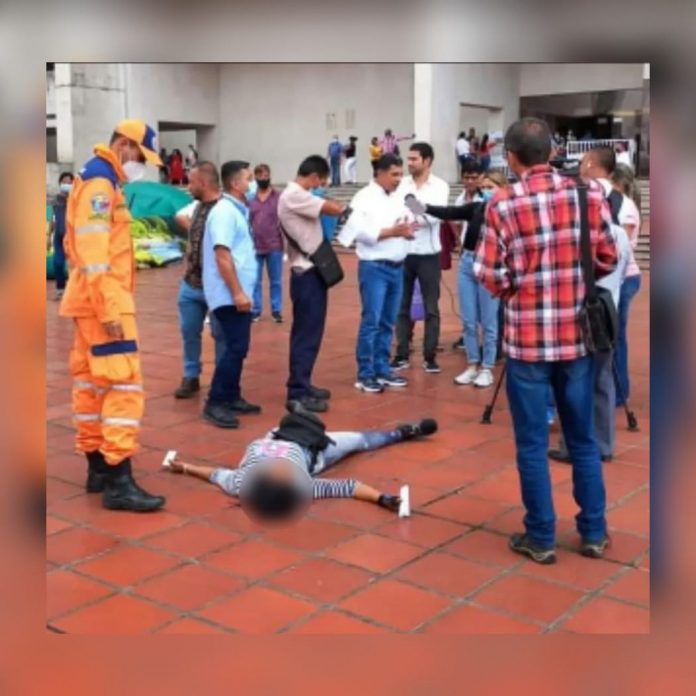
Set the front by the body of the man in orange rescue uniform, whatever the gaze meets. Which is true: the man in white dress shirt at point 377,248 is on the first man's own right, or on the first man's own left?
on the first man's own left

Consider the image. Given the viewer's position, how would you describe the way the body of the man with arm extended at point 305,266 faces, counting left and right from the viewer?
facing to the right of the viewer

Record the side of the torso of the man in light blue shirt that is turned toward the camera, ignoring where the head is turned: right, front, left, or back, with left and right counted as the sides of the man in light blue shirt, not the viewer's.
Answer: right

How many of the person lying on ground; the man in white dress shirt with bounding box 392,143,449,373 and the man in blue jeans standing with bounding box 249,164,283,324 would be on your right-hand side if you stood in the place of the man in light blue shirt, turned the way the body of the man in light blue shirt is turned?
1

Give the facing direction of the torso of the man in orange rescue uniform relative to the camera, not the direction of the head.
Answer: to the viewer's right

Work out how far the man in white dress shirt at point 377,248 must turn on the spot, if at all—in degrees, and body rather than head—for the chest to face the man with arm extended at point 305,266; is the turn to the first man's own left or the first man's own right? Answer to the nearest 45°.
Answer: approximately 90° to the first man's own right
